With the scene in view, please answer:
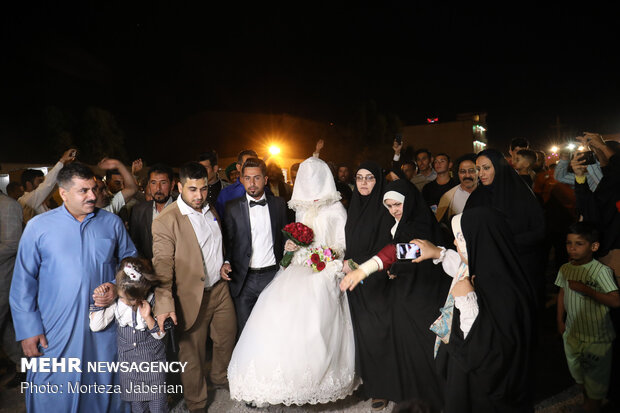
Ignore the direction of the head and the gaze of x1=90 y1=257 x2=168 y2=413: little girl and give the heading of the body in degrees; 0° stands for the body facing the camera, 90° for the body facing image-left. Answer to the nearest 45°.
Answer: approximately 0°

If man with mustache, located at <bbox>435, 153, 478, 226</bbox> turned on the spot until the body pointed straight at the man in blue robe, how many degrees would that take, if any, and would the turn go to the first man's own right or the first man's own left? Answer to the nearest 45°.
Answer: approximately 45° to the first man's own right

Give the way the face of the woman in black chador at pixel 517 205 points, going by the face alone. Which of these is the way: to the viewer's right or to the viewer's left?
to the viewer's left

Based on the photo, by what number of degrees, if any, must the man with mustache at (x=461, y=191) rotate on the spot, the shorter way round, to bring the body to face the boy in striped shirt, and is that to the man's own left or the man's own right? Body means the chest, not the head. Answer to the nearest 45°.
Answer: approximately 45° to the man's own left

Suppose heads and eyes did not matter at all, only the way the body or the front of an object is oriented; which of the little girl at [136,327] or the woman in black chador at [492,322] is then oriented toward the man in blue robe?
the woman in black chador

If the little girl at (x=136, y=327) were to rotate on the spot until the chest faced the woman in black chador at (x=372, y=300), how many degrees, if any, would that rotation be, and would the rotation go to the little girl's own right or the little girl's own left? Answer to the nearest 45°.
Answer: approximately 90° to the little girl's own left

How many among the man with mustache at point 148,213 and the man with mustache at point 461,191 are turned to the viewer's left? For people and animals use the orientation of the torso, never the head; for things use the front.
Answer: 0

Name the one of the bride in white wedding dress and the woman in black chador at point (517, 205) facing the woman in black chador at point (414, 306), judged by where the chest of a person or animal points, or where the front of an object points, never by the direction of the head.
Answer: the woman in black chador at point (517, 205)

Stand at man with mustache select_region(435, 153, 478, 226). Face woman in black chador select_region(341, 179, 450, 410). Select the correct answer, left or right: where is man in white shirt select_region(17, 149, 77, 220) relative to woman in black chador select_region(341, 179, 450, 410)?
right

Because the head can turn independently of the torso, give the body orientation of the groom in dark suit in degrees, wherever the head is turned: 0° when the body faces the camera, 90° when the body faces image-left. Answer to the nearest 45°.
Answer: approximately 0°

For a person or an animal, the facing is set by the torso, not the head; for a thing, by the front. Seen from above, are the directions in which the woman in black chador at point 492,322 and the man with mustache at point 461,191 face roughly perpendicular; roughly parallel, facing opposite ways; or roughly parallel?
roughly perpendicular
